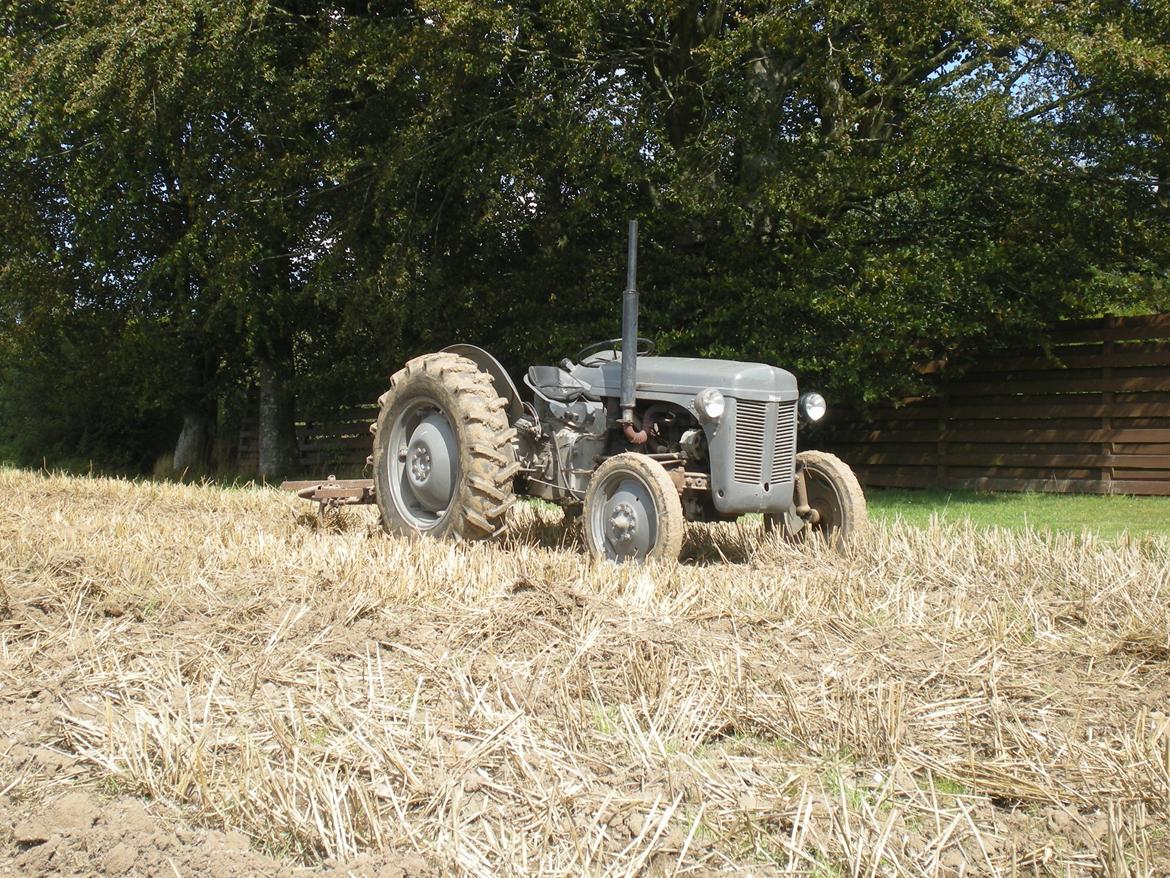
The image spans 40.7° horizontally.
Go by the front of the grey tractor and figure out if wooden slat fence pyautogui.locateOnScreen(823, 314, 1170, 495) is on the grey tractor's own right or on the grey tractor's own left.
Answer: on the grey tractor's own left

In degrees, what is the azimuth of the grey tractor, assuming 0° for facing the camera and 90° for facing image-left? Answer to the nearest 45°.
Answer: approximately 315°
